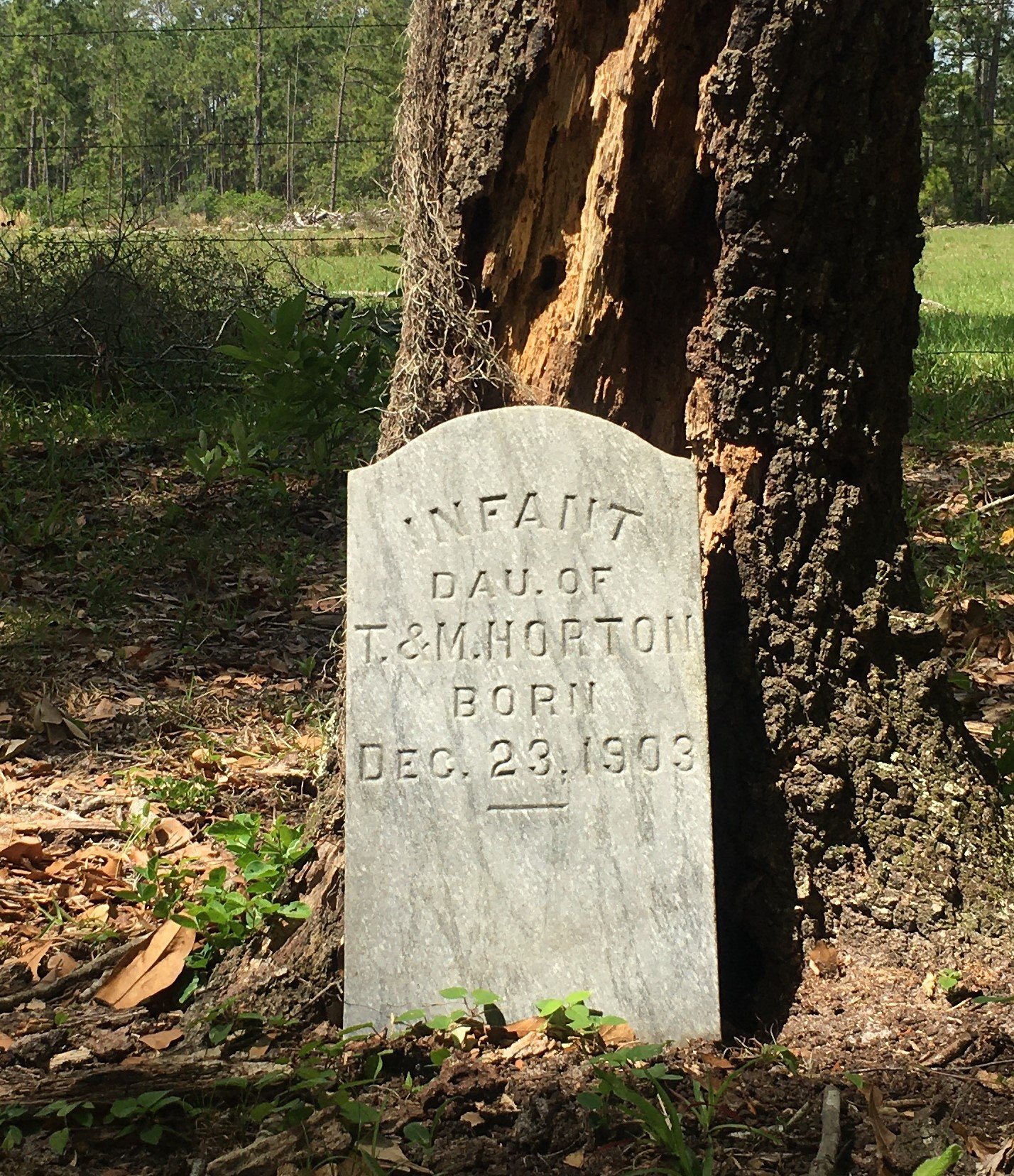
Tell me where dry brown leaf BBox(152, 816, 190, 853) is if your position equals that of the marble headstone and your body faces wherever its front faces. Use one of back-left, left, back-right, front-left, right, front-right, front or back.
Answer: back-right

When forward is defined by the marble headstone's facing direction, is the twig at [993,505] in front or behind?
behind

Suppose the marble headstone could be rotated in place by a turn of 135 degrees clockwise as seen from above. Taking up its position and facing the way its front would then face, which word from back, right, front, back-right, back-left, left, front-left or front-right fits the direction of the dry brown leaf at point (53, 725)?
front

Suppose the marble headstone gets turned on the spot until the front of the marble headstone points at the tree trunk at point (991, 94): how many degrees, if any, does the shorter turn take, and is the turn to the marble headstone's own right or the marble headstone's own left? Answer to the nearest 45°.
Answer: approximately 180°

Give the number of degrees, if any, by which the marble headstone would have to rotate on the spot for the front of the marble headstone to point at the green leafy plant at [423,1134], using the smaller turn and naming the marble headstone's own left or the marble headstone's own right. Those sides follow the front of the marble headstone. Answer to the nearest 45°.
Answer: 0° — it already faces it

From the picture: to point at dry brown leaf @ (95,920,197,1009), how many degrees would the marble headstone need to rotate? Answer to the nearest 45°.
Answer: approximately 90° to its right

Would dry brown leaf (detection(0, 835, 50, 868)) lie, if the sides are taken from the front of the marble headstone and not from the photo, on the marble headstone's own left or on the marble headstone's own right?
on the marble headstone's own right

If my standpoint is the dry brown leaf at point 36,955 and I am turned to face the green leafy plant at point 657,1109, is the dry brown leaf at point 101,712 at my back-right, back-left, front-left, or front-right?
back-left
